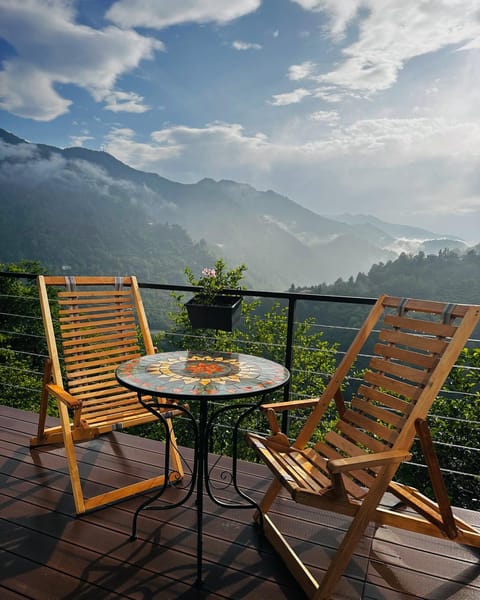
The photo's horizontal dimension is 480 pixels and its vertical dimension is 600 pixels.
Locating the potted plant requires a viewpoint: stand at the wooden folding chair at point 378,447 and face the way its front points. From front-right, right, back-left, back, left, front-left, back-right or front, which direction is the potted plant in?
right

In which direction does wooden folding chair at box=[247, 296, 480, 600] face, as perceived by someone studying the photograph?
facing the viewer and to the left of the viewer

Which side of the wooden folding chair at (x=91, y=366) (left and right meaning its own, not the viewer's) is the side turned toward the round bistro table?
front

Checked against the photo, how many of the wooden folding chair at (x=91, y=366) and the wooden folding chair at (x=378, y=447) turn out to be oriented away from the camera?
0
